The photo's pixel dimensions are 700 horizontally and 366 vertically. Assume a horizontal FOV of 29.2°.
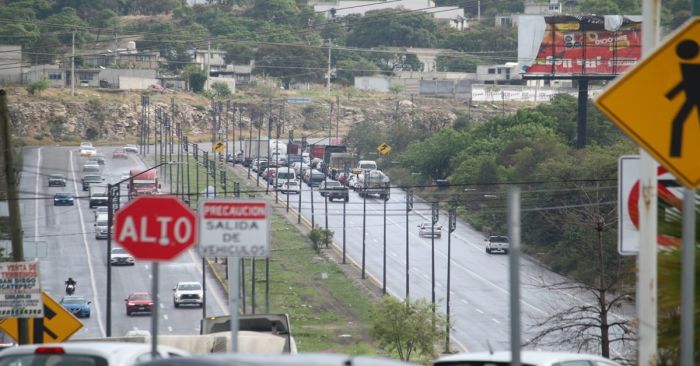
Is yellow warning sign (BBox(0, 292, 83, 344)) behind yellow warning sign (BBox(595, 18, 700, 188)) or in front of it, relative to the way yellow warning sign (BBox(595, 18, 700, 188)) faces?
behind

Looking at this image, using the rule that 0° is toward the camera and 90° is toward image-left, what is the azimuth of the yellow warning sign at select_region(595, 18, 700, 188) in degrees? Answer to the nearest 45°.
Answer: approximately 0°

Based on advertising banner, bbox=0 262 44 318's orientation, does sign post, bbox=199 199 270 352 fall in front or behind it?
in front

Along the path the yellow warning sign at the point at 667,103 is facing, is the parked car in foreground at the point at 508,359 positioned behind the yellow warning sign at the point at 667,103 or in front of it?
behind

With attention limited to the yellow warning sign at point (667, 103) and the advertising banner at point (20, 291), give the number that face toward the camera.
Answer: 2

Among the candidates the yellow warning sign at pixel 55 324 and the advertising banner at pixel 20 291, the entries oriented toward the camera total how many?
2

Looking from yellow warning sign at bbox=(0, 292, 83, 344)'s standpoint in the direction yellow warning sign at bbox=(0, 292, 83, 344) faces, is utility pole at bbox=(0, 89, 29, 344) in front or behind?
behind

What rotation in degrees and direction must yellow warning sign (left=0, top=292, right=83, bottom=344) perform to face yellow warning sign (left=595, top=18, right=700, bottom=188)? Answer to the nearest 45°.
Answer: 0° — it already faces it

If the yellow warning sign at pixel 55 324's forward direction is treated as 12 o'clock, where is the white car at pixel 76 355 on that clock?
The white car is roughly at 12 o'clock from the yellow warning sign.
